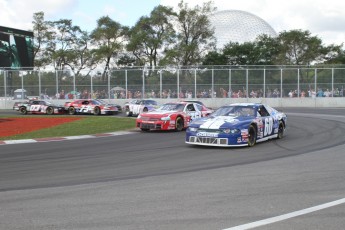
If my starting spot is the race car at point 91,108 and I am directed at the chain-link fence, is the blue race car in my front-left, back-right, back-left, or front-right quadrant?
back-right

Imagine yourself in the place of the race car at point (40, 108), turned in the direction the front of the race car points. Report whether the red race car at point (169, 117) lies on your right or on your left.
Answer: on your right

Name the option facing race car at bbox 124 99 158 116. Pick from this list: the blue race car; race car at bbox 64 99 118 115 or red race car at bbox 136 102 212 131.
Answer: race car at bbox 64 99 118 115
